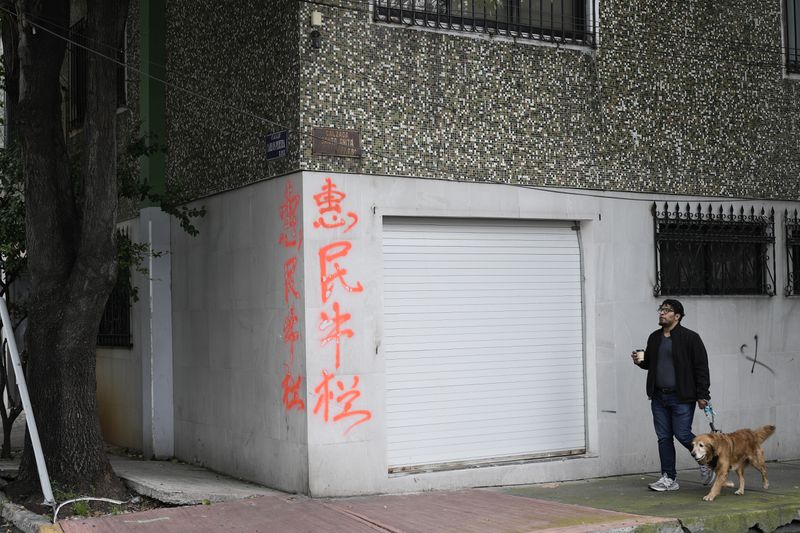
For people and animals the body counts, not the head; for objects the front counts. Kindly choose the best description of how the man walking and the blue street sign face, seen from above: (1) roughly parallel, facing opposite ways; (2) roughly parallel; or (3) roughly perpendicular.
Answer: roughly parallel

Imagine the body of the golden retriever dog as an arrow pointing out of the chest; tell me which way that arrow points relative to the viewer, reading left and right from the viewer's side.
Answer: facing the viewer and to the left of the viewer

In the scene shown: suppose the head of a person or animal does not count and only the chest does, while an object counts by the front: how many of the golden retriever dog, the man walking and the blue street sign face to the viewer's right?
0

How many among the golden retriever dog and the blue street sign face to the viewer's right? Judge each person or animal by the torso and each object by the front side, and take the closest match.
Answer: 0

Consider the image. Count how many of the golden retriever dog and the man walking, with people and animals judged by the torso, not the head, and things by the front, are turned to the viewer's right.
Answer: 0

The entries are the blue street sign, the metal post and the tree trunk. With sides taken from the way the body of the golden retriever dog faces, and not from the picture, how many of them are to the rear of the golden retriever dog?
0

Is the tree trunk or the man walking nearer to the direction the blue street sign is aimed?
the tree trunk

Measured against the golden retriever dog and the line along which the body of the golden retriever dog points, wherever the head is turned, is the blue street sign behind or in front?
in front

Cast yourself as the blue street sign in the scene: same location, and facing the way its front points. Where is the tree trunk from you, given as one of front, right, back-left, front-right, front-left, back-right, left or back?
front-right

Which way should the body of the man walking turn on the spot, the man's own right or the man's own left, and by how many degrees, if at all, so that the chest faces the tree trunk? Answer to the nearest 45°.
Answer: approximately 45° to the man's own right

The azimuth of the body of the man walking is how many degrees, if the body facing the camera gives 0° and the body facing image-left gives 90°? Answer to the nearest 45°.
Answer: approximately 45°

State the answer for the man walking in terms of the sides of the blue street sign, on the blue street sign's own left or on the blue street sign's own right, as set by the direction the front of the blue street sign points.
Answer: on the blue street sign's own left

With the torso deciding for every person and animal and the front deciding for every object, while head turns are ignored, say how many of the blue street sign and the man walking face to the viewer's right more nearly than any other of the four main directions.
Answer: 0

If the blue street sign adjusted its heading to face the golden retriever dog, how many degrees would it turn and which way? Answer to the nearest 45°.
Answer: approximately 135° to its left

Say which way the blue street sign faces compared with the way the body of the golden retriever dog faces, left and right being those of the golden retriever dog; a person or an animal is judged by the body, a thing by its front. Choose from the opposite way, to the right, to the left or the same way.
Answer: the same way

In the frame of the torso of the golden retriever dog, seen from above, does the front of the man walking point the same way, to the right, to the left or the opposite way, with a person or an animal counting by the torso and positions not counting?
the same way
